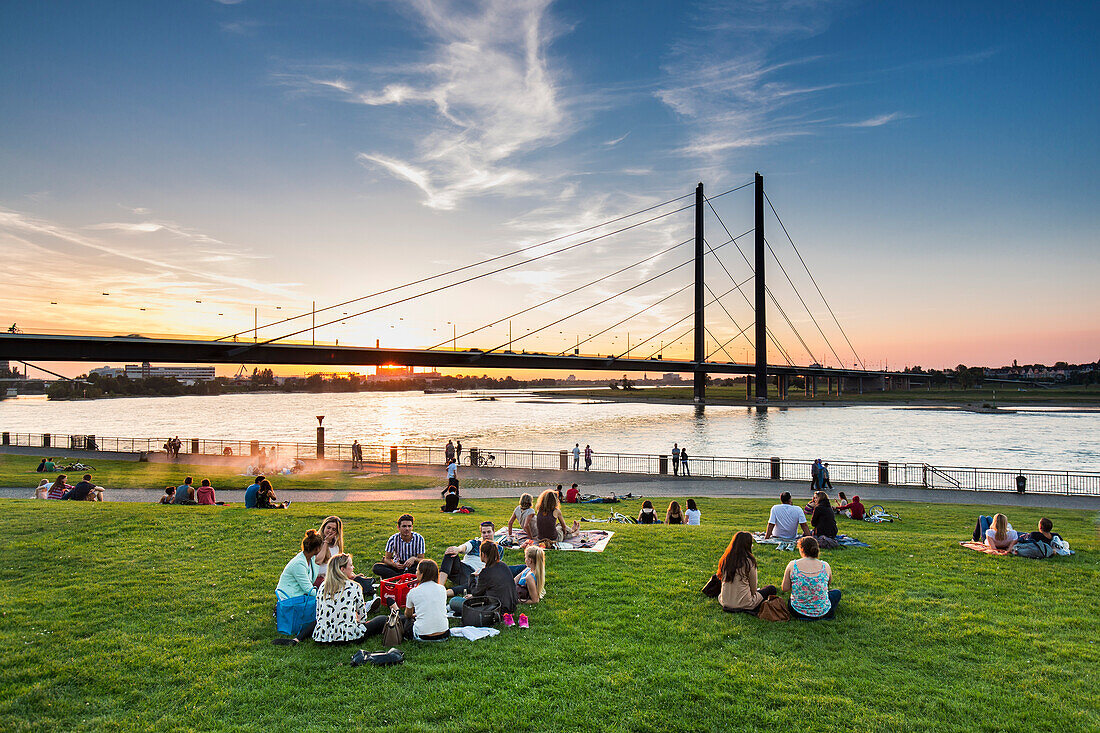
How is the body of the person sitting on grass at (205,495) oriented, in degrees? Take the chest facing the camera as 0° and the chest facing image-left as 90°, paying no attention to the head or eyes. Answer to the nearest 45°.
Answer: approximately 180°

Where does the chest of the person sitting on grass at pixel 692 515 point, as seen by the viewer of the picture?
away from the camera

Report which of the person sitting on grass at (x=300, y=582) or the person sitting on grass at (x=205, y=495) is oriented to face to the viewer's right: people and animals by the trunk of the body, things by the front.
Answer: the person sitting on grass at (x=300, y=582)

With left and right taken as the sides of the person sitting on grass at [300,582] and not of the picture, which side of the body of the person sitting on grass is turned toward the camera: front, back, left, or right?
right

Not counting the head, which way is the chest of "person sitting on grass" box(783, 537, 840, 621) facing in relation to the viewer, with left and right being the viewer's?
facing away from the viewer
